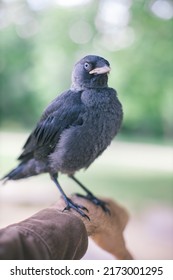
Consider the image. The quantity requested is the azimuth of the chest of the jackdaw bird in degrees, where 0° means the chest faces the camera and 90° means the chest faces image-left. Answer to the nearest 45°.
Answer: approximately 315°
